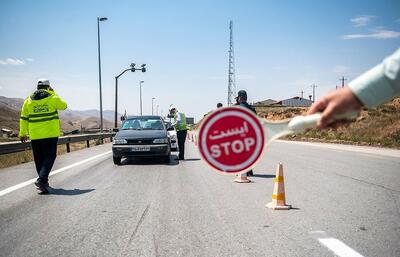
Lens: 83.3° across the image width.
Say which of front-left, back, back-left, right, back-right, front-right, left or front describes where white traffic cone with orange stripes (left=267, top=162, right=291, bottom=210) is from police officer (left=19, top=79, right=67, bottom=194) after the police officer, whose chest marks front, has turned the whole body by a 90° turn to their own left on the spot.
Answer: back-left

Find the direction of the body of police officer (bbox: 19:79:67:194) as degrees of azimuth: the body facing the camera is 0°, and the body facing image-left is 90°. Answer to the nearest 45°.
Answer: approximately 180°

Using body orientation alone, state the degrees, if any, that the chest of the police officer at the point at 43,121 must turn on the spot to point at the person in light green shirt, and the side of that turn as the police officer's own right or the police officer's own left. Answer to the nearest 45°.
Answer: approximately 180°
